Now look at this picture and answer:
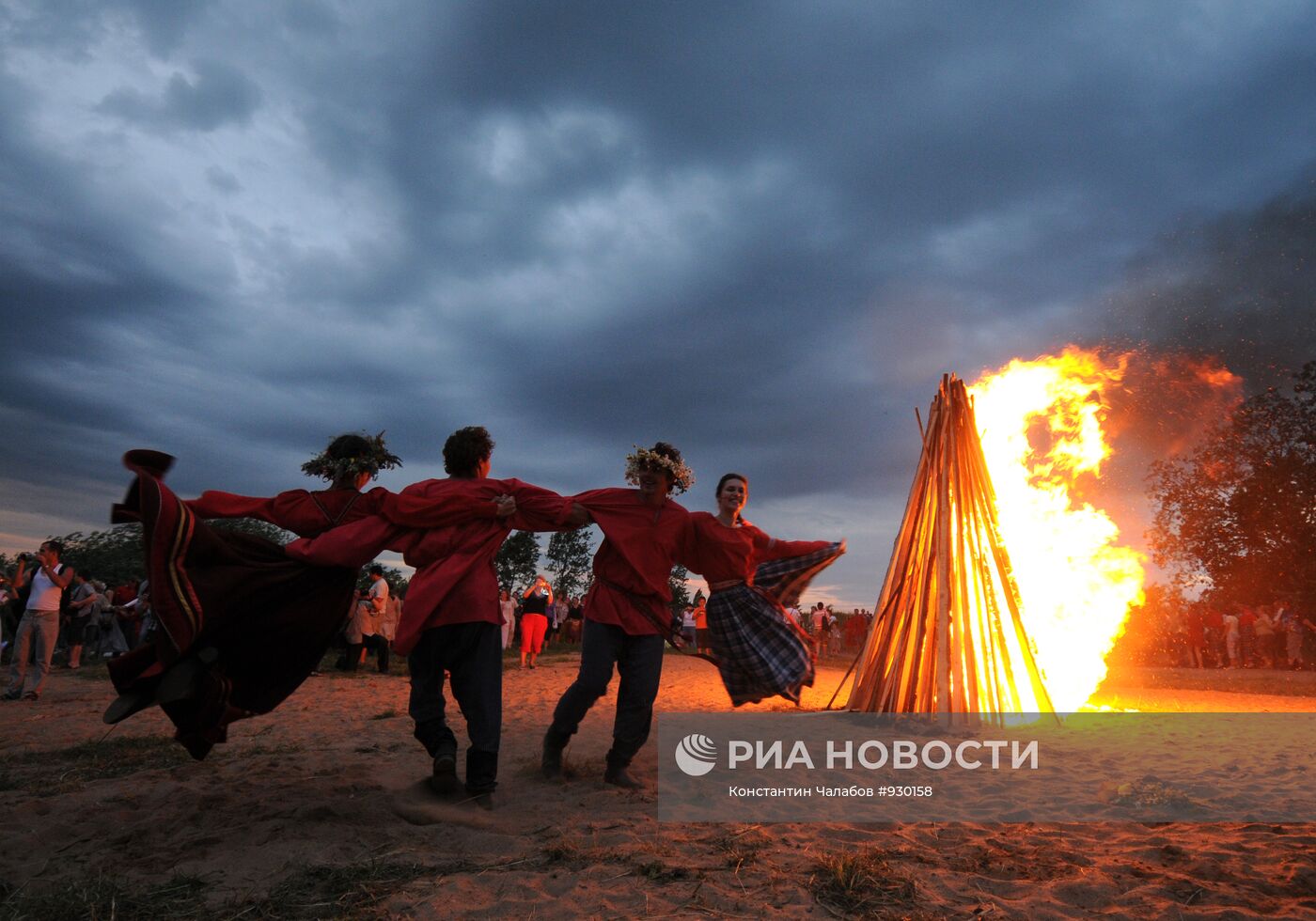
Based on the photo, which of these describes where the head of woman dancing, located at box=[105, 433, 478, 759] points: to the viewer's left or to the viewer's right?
to the viewer's right

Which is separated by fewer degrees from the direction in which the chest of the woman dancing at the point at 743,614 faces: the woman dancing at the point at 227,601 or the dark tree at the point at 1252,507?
the woman dancing

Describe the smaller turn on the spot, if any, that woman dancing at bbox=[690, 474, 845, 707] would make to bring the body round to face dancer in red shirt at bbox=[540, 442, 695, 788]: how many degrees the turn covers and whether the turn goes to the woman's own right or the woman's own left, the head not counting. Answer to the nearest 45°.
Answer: approximately 45° to the woman's own right

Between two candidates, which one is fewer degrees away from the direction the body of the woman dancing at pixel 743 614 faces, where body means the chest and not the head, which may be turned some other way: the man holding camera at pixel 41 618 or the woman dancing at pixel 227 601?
the woman dancing

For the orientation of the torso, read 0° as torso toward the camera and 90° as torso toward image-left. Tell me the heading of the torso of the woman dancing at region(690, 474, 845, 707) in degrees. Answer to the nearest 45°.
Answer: approximately 0°

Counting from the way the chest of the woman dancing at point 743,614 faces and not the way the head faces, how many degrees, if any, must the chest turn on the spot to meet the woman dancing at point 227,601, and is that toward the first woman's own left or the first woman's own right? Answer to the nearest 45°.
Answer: approximately 45° to the first woman's own right

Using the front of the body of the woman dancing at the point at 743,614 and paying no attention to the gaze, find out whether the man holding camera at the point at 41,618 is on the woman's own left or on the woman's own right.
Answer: on the woman's own right

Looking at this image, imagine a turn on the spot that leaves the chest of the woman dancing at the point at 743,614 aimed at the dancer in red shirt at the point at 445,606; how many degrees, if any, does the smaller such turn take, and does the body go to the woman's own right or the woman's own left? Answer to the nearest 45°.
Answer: approximately 45° to the woman's own right
